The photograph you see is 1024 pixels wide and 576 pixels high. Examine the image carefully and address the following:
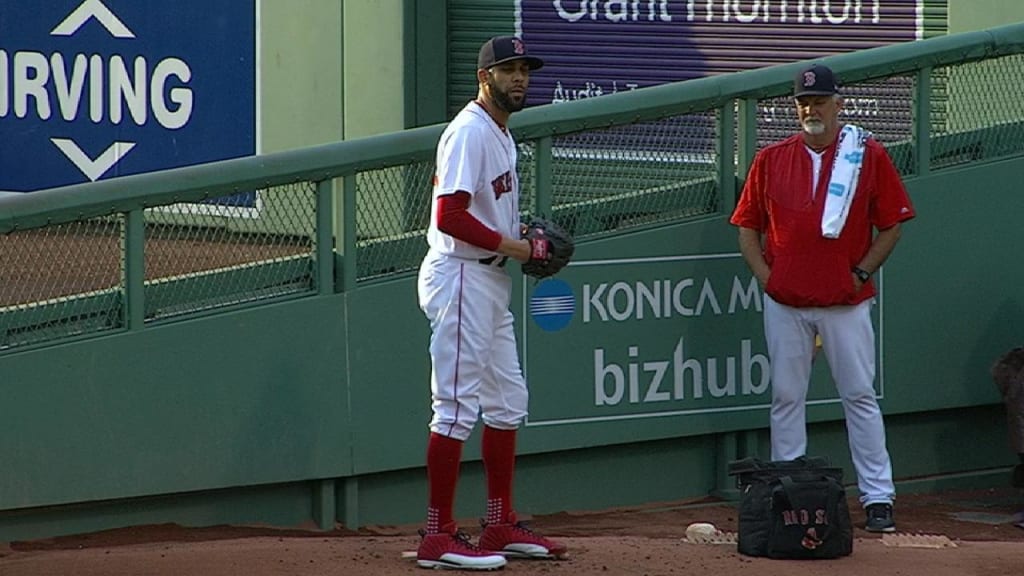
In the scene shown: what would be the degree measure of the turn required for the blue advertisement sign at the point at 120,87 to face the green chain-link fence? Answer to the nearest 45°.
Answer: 0° — it already faces it

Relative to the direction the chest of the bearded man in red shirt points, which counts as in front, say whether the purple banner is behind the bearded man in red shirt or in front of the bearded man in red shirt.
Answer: behind

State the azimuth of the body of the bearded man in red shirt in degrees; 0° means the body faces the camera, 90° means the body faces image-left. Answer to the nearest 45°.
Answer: approximately 0°

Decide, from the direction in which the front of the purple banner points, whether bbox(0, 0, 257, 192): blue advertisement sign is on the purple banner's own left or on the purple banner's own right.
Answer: on the purple banner's own right

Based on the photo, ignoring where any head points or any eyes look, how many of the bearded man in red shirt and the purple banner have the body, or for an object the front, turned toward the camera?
2

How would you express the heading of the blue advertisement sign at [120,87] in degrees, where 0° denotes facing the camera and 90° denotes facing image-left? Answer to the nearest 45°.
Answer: approximately 0°
